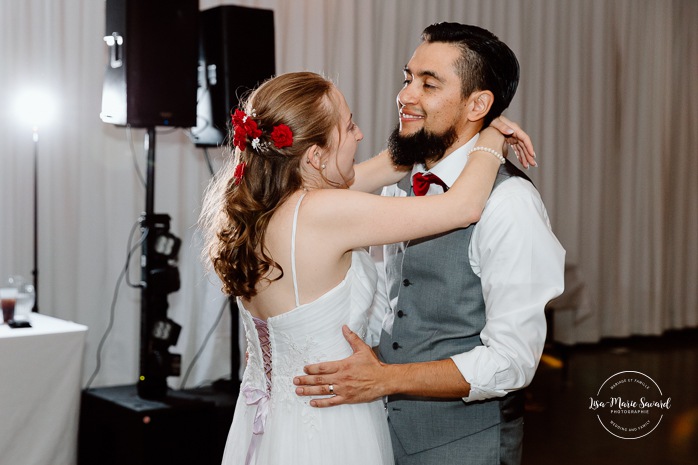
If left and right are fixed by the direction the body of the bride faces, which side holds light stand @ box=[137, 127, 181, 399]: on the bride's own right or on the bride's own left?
on the bride's own left

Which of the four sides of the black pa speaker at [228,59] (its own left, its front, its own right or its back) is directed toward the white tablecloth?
right

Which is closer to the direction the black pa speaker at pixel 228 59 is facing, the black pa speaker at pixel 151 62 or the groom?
the groom

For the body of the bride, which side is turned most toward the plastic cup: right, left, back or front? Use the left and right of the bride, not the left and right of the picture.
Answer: left

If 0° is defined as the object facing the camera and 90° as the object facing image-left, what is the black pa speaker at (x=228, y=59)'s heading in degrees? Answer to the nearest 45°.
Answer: approximately 315°

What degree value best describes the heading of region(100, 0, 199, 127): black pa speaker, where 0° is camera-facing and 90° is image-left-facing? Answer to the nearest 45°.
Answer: approximately 315°

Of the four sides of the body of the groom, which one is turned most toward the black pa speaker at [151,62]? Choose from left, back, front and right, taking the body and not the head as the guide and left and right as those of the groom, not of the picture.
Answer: right
